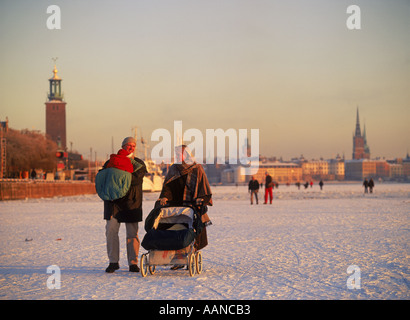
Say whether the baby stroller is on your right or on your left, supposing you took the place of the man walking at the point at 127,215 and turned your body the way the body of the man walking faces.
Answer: on your left

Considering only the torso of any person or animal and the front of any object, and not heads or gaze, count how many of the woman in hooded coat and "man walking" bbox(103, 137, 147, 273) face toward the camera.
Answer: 2

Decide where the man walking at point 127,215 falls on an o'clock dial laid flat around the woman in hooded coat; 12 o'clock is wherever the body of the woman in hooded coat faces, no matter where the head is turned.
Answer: The man walking is roughly at 3 o'clock from the woman in hooded coat.

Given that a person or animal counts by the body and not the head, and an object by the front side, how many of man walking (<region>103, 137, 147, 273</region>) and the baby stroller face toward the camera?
2

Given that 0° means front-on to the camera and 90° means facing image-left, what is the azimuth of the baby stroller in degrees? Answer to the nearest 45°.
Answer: approximately 0°

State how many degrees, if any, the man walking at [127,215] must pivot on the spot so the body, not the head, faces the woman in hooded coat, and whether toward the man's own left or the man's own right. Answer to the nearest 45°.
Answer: approximately 90° to the man's own left

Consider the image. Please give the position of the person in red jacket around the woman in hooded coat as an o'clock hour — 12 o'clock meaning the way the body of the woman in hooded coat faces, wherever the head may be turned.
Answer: The person in red jacket is roughly at 3 o'clock from the woman in hooded coat.
